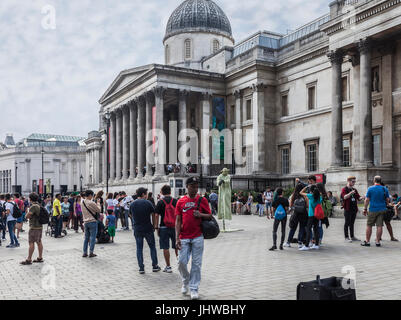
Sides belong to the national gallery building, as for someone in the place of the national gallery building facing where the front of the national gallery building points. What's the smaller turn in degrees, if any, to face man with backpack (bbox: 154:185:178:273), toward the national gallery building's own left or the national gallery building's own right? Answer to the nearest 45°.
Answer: approximately 45° to the national gallery building's own left

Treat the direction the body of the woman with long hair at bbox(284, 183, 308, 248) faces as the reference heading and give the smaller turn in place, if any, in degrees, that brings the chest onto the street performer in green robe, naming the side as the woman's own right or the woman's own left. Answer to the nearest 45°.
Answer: approximately 45° to the woman's own left

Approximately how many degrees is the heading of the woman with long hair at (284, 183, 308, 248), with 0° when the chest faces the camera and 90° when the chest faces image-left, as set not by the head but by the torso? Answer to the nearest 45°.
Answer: approximately 180°

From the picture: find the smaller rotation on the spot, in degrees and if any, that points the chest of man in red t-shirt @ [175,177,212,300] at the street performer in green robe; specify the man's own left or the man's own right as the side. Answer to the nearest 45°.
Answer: approximately 180°

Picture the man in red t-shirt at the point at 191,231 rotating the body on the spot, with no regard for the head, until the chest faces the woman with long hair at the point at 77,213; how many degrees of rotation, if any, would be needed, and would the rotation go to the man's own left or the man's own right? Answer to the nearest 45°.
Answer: approximately 180°

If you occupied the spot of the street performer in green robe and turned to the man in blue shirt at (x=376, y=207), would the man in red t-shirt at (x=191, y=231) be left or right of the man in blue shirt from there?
right

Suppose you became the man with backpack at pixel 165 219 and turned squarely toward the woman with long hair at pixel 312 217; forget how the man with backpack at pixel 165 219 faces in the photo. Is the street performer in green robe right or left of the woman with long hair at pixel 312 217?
left

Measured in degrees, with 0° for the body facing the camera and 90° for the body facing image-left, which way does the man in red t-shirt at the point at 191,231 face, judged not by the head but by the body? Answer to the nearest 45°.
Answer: approximately 0°

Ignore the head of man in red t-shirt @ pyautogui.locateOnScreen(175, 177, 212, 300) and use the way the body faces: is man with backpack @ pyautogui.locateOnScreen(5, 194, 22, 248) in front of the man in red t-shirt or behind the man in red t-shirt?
behind

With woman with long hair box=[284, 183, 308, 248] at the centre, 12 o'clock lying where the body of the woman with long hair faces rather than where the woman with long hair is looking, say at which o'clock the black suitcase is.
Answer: The black suitcase is roughly at 6 o'clock from the woman with long hair.

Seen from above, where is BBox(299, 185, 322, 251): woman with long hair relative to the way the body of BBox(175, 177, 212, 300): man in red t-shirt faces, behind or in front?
behind
